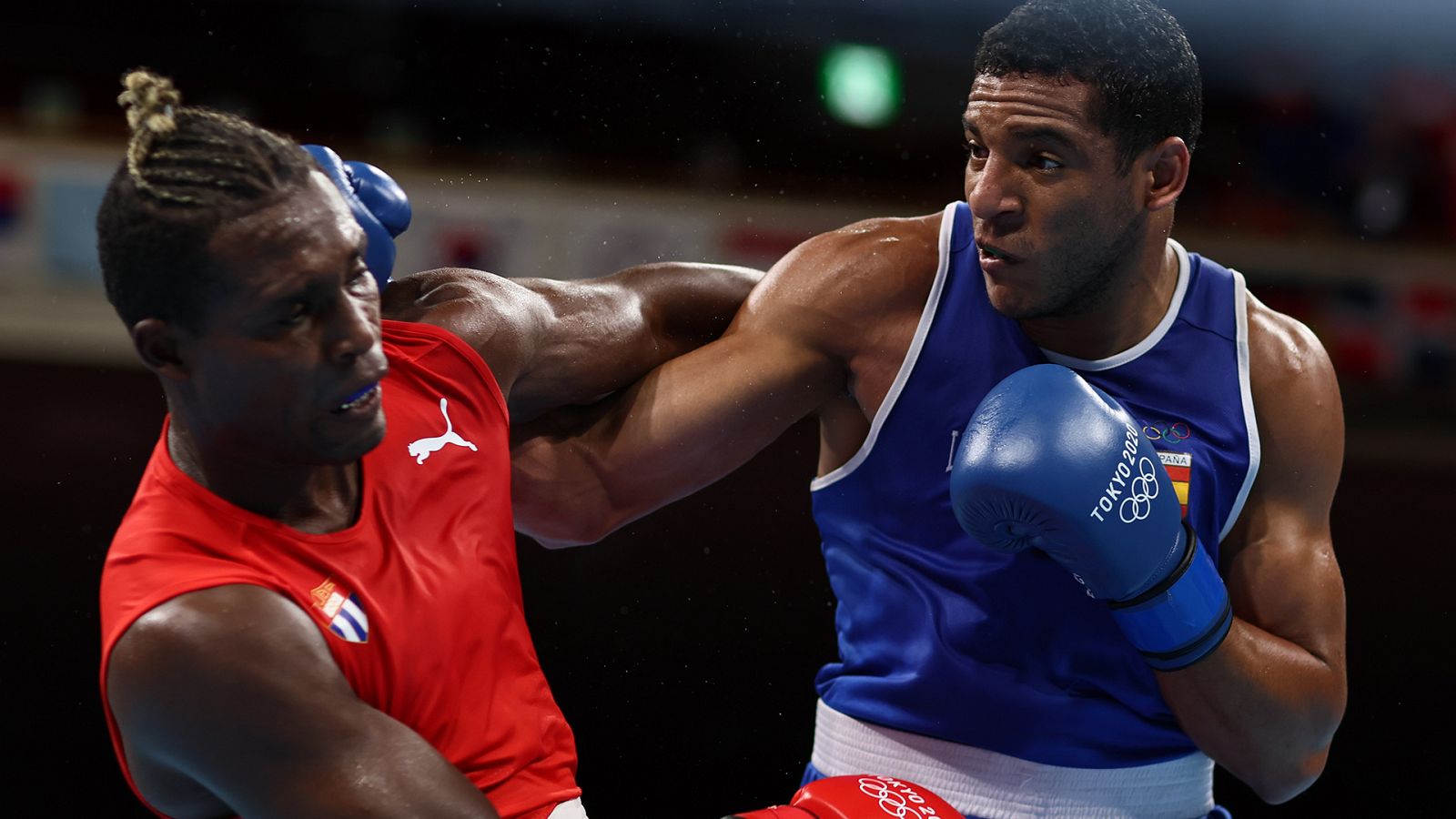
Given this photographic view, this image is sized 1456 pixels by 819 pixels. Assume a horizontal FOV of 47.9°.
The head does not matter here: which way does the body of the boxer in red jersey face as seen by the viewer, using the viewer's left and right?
facing the viewer and to the right of the viewer

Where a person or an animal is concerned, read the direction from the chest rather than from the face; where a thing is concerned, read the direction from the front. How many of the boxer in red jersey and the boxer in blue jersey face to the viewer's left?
0

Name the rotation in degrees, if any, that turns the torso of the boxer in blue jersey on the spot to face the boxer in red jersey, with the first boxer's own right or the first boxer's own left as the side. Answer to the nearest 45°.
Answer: approximately 45° to the first boxer's own right

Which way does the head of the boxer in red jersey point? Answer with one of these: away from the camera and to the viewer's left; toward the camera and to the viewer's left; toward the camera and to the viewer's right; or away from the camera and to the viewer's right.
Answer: toward the camera and to the viewer's right

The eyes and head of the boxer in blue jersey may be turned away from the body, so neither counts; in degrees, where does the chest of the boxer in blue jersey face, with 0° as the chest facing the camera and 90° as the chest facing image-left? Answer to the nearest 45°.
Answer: approximately 0°
